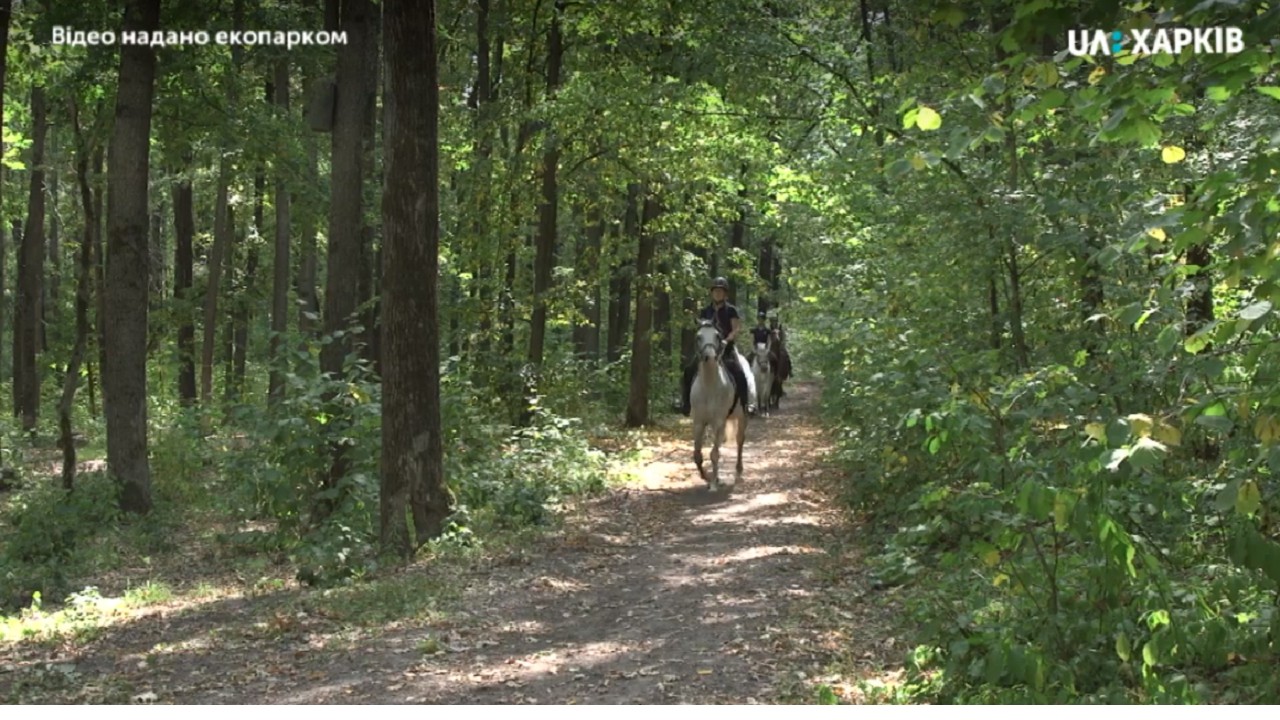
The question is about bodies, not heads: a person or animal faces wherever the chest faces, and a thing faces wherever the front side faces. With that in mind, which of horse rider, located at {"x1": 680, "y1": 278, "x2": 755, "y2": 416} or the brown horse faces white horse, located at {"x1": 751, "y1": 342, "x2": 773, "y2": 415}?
the brown horse

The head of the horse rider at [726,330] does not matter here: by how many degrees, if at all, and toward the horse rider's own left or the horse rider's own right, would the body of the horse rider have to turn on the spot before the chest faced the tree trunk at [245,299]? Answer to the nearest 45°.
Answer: approximately 135° to the horse rider's own right

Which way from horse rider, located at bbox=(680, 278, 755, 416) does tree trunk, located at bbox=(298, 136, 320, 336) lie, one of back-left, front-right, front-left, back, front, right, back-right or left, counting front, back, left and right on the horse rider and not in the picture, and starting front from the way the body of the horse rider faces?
back-right

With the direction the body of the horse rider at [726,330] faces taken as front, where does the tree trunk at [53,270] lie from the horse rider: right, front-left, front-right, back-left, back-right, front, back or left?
back-right

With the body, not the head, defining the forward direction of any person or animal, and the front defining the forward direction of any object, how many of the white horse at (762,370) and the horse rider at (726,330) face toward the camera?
2

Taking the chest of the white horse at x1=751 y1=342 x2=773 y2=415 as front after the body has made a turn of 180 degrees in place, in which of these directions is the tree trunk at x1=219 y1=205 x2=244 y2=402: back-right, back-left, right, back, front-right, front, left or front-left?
left

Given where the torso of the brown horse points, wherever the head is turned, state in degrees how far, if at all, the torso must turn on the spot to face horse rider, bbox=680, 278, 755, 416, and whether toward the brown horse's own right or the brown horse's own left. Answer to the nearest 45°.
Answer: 0° — it already faces them

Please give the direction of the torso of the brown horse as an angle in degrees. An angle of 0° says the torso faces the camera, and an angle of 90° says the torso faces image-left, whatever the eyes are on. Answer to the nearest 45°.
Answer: approximately 0°

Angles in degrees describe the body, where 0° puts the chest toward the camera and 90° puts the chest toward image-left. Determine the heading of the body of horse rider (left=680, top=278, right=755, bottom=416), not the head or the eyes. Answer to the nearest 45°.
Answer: approximately 0°

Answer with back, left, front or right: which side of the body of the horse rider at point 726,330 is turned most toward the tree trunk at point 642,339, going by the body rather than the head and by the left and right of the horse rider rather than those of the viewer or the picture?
back

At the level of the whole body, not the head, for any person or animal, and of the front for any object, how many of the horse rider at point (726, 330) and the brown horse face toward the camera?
2
